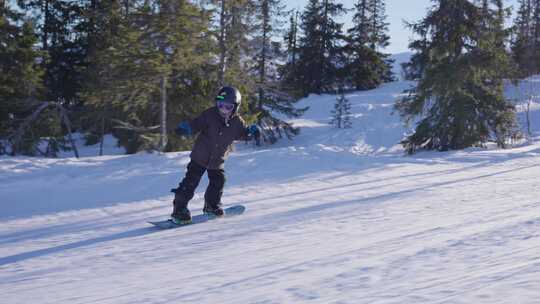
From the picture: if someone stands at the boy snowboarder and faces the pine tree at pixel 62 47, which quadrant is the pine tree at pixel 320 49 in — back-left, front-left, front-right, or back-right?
front-right

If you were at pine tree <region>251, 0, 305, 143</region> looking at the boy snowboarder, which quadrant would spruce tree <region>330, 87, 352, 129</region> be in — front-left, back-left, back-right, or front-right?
back-left

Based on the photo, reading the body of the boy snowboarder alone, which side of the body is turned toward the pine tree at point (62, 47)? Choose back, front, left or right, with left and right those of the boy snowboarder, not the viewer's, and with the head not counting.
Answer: back

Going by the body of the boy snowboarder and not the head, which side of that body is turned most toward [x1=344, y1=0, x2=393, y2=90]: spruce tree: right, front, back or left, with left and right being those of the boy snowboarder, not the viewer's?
back

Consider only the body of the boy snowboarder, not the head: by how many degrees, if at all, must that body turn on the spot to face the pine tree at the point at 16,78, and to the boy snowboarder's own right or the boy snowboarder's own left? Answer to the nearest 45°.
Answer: approximately 135° to the boy snowboarder's own right

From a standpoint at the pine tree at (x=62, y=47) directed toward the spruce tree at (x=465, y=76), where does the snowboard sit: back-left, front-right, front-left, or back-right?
front-right

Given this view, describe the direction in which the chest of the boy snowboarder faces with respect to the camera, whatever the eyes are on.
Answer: toward the camera

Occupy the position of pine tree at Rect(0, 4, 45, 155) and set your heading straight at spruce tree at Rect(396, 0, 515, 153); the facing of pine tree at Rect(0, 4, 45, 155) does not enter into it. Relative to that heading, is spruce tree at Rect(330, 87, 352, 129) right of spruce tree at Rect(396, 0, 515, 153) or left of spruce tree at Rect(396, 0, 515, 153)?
left

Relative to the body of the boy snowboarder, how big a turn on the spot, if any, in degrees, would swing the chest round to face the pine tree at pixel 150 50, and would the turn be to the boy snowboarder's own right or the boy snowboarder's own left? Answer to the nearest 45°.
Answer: approximately 180°

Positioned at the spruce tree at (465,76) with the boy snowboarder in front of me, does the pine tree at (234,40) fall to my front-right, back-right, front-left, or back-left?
front-right

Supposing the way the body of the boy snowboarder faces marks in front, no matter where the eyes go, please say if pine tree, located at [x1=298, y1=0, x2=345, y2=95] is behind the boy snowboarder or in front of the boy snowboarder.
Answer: behind

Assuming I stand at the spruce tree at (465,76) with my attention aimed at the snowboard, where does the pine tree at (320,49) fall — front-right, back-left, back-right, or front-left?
back-right

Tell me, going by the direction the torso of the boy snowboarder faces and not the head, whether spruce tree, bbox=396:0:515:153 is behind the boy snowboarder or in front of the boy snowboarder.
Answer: behind

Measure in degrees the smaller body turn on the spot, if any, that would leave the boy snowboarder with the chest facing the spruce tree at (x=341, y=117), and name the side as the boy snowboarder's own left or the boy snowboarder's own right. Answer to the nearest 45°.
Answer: approximately 180°
